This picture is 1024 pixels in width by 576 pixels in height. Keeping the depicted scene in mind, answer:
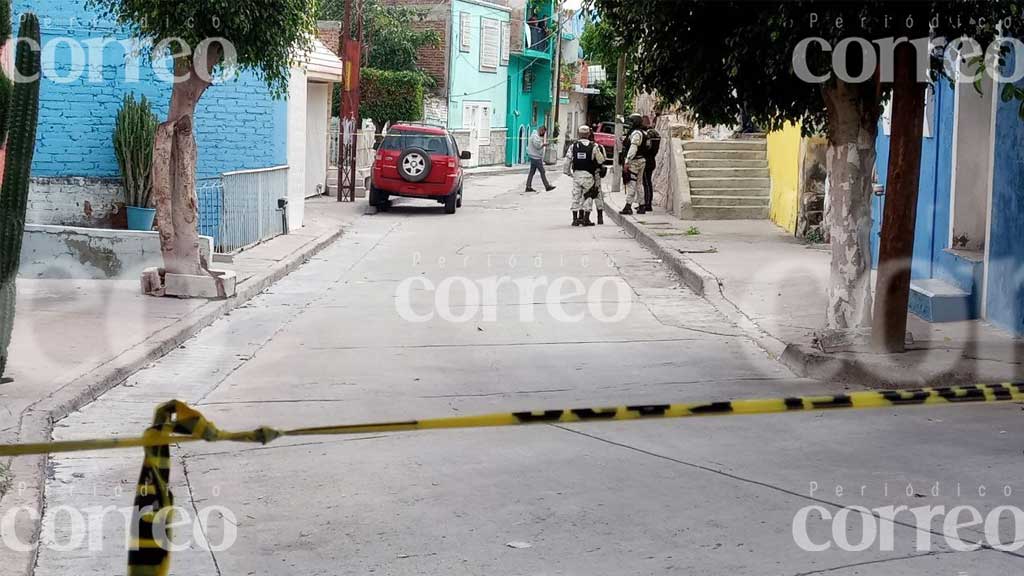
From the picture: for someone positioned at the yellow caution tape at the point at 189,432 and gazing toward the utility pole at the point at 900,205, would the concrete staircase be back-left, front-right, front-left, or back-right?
front-left

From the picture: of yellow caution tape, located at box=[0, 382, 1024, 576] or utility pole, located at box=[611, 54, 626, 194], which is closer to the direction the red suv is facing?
the utility pole

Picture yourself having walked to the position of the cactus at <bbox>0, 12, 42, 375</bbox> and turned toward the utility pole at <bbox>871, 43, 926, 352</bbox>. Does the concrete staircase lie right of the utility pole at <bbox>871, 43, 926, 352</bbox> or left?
left

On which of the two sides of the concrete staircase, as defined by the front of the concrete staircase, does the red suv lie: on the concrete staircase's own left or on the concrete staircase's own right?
on the concrete staircase's own right

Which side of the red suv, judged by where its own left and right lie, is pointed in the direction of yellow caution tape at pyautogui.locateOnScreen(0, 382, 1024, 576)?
back

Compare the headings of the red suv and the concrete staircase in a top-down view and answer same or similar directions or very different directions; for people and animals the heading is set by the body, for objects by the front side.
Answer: very different directions

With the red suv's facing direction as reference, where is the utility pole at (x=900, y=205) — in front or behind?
behind

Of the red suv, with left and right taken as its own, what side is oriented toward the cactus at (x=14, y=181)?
back

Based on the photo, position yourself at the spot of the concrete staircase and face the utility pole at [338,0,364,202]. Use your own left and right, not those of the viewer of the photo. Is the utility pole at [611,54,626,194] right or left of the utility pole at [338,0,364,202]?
right

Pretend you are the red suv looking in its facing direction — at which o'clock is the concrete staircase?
The concrete staircase is roughly at 4 o'clock from the red suv.

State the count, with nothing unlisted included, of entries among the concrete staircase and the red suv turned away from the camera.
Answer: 1

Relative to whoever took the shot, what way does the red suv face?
facing away from the viewer
